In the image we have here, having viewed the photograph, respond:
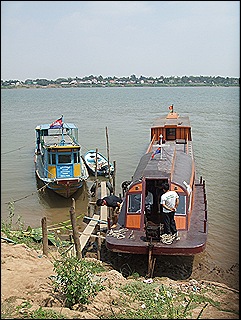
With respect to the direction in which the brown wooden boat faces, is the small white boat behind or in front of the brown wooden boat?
behind

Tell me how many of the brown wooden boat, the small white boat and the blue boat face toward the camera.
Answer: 2

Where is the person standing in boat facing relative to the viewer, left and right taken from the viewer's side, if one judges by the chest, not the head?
facing away from the viewer and to the left of the viewer

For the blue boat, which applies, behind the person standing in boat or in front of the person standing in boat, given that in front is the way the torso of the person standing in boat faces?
in front
